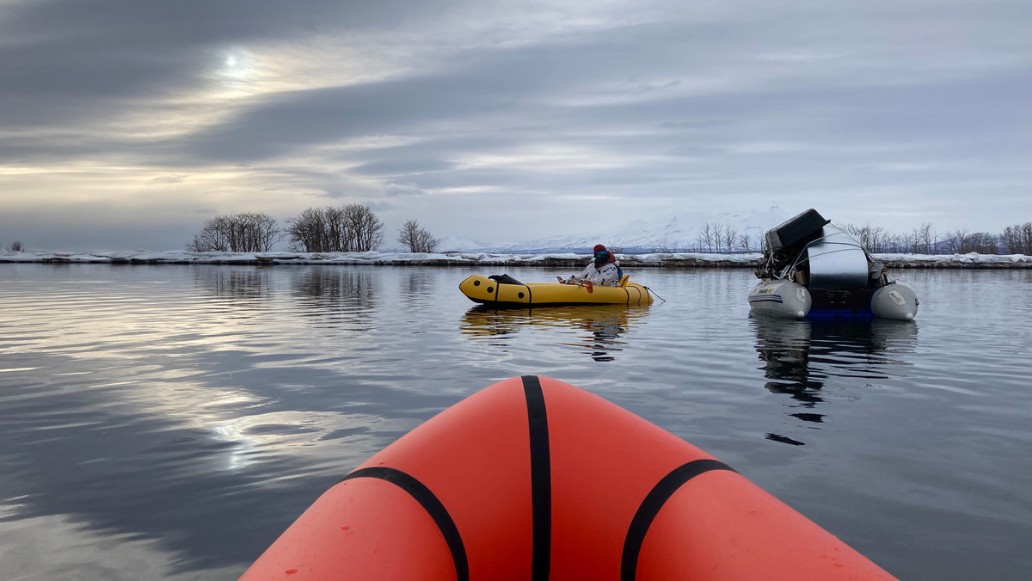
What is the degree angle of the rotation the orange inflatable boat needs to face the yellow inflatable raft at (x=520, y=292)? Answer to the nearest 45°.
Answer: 0° — it already faces it

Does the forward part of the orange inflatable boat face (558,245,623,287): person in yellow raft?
yes

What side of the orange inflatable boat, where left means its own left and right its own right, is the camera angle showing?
back

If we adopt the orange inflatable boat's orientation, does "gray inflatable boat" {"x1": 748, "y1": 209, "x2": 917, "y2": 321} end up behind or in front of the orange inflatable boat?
in front
